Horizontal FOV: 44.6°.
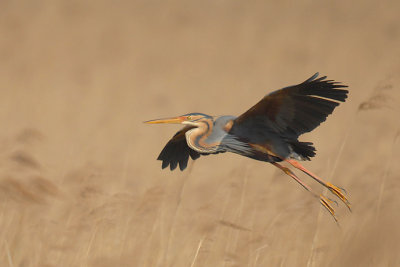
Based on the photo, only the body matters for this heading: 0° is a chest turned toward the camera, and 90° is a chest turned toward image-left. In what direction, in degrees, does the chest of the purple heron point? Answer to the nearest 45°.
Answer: approximately 90°
